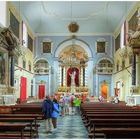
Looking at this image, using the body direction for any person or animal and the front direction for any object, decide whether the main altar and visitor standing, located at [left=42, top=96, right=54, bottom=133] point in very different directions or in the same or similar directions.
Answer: very different directions

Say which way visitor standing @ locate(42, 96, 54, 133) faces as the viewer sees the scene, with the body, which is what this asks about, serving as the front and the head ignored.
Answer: away from the camera

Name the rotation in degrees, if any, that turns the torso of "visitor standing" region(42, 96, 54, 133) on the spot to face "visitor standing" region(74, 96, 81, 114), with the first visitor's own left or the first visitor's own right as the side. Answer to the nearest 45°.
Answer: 0° — they already face them

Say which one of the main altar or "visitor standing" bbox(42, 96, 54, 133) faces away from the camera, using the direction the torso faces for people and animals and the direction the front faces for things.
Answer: the visitor standing

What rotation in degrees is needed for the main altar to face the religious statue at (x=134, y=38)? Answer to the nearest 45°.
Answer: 0° — it already faces it

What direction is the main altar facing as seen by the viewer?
toward the camera

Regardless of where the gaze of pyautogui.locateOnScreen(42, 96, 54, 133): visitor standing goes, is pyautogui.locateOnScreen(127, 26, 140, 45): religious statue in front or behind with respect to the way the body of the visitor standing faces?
in front

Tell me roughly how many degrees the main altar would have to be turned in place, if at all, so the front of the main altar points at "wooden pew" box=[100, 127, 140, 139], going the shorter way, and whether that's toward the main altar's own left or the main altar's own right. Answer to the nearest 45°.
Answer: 0° — it already faces it

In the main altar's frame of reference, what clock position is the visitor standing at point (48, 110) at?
The visitor standing is roughly at 12 o'clock from the main altar.

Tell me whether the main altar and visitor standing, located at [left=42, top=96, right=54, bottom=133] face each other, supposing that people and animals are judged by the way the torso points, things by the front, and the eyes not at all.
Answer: yes

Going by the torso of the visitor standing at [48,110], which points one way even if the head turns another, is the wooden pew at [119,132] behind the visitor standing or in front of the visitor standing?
behind

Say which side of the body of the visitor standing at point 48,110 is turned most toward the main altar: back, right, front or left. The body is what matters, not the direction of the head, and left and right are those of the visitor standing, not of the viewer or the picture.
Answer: front

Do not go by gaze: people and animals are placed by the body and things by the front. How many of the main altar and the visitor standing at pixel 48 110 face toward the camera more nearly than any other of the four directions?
1

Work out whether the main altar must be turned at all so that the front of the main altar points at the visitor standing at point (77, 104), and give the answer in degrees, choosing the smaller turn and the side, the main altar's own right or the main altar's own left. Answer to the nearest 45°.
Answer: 0° — it already faces them
